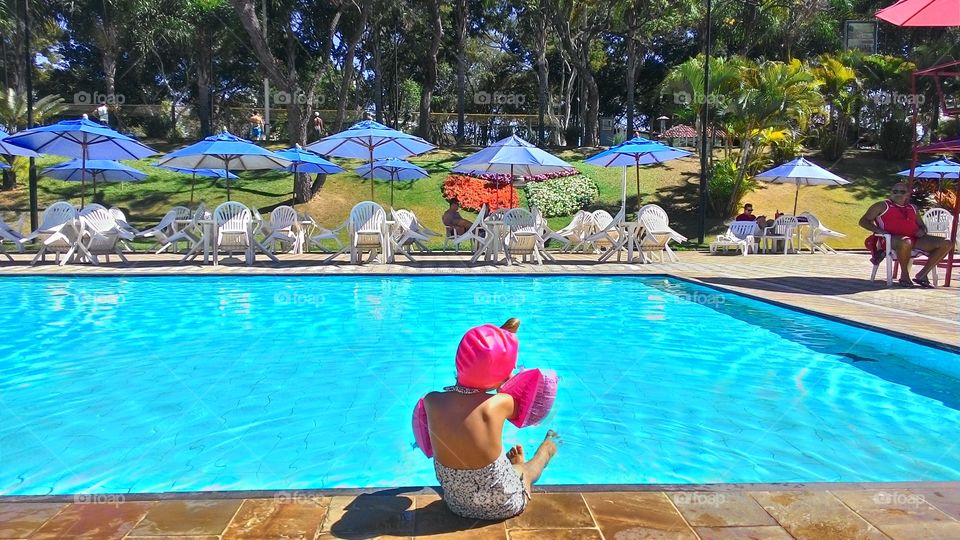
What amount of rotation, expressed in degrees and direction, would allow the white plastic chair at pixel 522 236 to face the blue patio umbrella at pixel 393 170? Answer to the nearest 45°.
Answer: approximately 135° to its right

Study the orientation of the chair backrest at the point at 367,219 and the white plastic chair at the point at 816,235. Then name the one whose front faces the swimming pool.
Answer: the chair backrest

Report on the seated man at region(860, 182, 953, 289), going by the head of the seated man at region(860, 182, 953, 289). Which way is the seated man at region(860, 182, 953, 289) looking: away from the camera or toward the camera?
toward the camera

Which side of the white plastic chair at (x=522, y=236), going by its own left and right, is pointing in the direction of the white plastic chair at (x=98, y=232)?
right

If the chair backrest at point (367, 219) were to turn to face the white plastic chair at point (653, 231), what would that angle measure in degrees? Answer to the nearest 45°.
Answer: approximately 90° to its left

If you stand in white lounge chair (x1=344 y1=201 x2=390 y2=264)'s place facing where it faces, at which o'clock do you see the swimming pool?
The swimming pool is roughly at 12 o'clock from the white lounge chair.

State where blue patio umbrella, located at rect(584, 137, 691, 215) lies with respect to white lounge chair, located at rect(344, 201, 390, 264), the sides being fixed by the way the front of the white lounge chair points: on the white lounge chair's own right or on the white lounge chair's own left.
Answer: on the white lounge chair's own left

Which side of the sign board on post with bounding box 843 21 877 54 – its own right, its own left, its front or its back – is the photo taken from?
front

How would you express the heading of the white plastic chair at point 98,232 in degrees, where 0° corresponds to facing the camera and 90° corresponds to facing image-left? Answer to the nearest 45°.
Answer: approximately 315°

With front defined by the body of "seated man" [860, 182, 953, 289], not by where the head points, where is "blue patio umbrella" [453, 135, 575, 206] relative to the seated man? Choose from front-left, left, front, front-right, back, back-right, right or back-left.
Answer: back-right

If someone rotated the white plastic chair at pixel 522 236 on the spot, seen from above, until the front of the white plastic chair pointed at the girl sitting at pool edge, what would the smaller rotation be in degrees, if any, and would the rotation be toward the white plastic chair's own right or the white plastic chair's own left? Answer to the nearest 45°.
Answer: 0° — it already faces them

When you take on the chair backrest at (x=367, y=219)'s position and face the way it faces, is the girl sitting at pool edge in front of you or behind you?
in front
